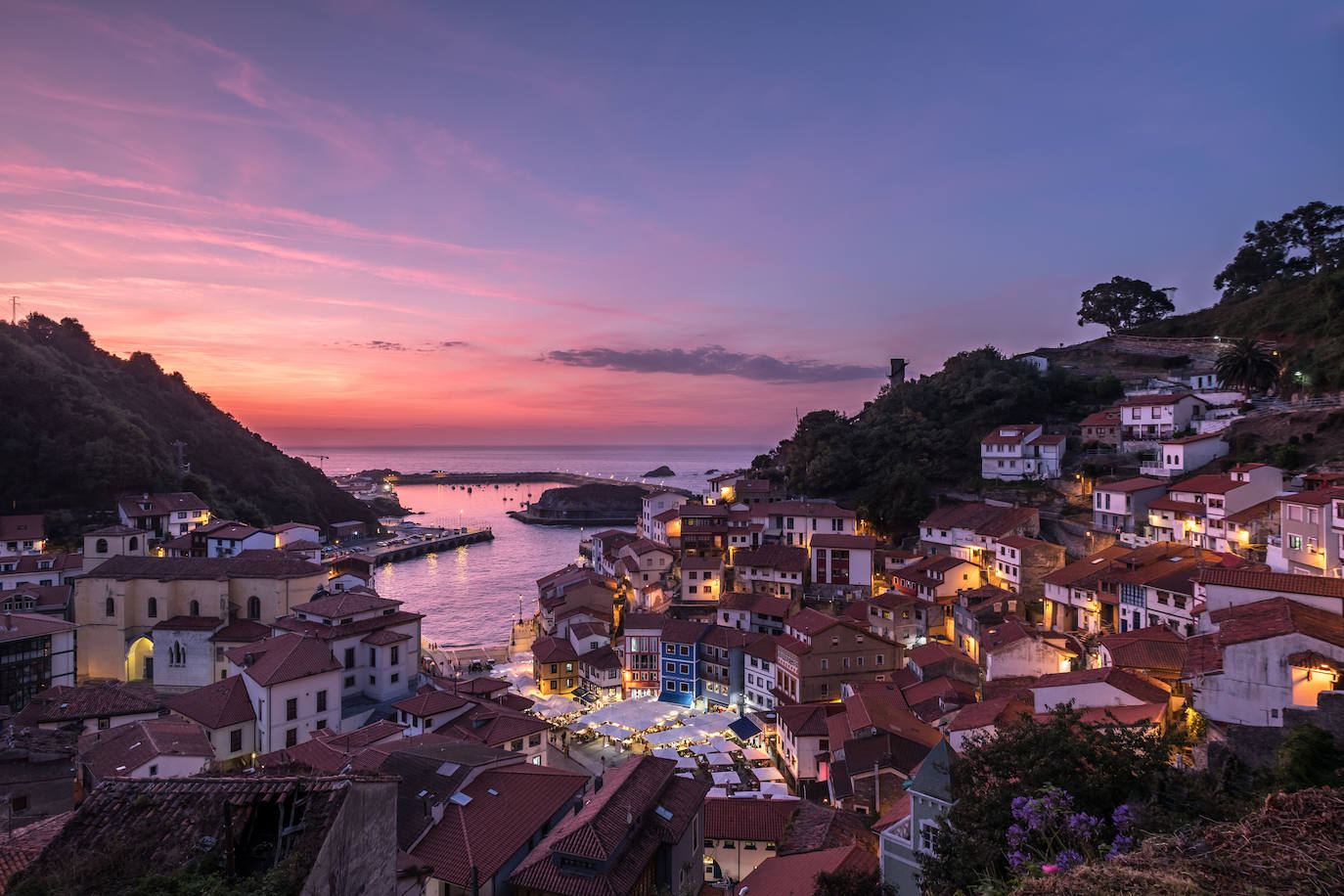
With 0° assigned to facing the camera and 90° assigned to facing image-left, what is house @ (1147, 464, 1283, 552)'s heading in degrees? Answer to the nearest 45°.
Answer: approximately 45°

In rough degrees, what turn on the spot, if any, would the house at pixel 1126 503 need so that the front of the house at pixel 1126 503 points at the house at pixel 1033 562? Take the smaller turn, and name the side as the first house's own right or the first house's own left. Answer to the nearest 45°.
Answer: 0° — it already faces it

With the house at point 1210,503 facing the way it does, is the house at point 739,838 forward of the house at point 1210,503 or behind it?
forward

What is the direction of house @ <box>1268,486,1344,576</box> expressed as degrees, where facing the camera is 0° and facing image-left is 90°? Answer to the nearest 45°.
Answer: approximately 45°

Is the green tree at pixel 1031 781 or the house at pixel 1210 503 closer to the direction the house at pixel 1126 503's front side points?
the green tree

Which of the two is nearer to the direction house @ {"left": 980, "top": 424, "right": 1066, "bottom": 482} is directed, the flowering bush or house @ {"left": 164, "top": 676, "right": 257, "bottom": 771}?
the flowering bush

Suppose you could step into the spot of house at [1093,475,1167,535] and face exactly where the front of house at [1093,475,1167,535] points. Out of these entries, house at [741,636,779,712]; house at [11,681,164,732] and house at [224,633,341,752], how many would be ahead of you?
3

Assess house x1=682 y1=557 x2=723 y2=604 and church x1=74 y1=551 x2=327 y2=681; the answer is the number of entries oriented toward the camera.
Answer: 2

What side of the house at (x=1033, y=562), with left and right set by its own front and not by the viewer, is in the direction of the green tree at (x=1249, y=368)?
back

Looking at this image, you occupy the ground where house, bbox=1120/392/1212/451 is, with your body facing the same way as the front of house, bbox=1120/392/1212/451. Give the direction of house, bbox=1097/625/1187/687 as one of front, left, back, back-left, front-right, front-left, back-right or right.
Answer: front-left
